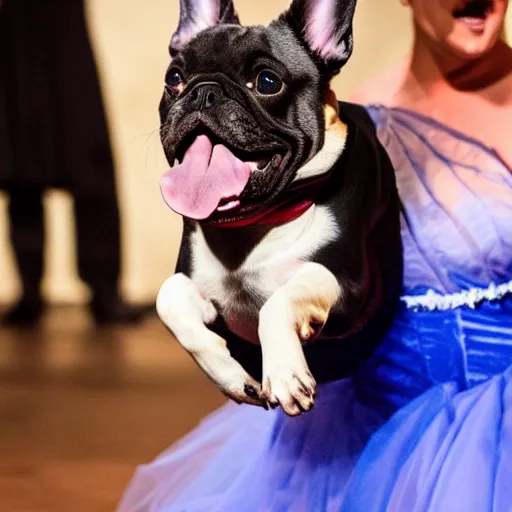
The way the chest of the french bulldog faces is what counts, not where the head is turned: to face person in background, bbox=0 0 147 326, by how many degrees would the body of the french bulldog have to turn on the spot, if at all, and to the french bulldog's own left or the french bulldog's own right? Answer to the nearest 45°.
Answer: approximately 135° to the french bulldog's own right

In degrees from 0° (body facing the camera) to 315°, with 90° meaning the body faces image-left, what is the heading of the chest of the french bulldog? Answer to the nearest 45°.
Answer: approximately 45°
